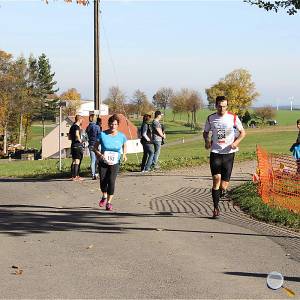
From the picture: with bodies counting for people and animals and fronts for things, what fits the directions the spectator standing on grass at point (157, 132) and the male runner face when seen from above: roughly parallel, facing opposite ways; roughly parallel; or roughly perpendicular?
roughly perpendicular

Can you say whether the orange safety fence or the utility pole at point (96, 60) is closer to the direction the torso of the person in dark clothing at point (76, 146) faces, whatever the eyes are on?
the orange safety fence

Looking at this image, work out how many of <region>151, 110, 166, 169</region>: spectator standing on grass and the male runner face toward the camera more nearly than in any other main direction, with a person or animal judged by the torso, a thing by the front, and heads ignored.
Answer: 1
